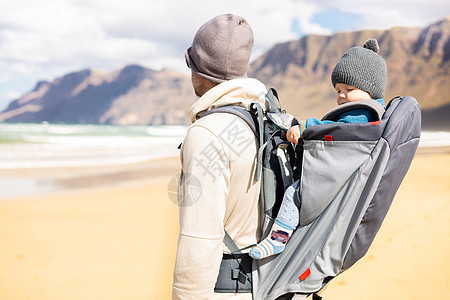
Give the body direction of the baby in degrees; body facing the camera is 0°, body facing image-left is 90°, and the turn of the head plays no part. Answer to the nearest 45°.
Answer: approximately 90°

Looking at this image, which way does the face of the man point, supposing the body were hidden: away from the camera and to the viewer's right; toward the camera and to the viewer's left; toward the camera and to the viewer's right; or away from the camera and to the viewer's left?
away from the camera and to the viewer's left
